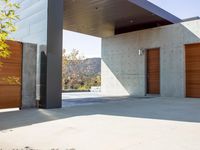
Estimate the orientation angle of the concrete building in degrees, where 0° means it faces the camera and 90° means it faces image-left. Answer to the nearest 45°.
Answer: approximately 45°

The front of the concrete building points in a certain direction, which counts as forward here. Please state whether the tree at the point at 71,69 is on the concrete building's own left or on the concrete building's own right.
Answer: on the concrete building's own right
